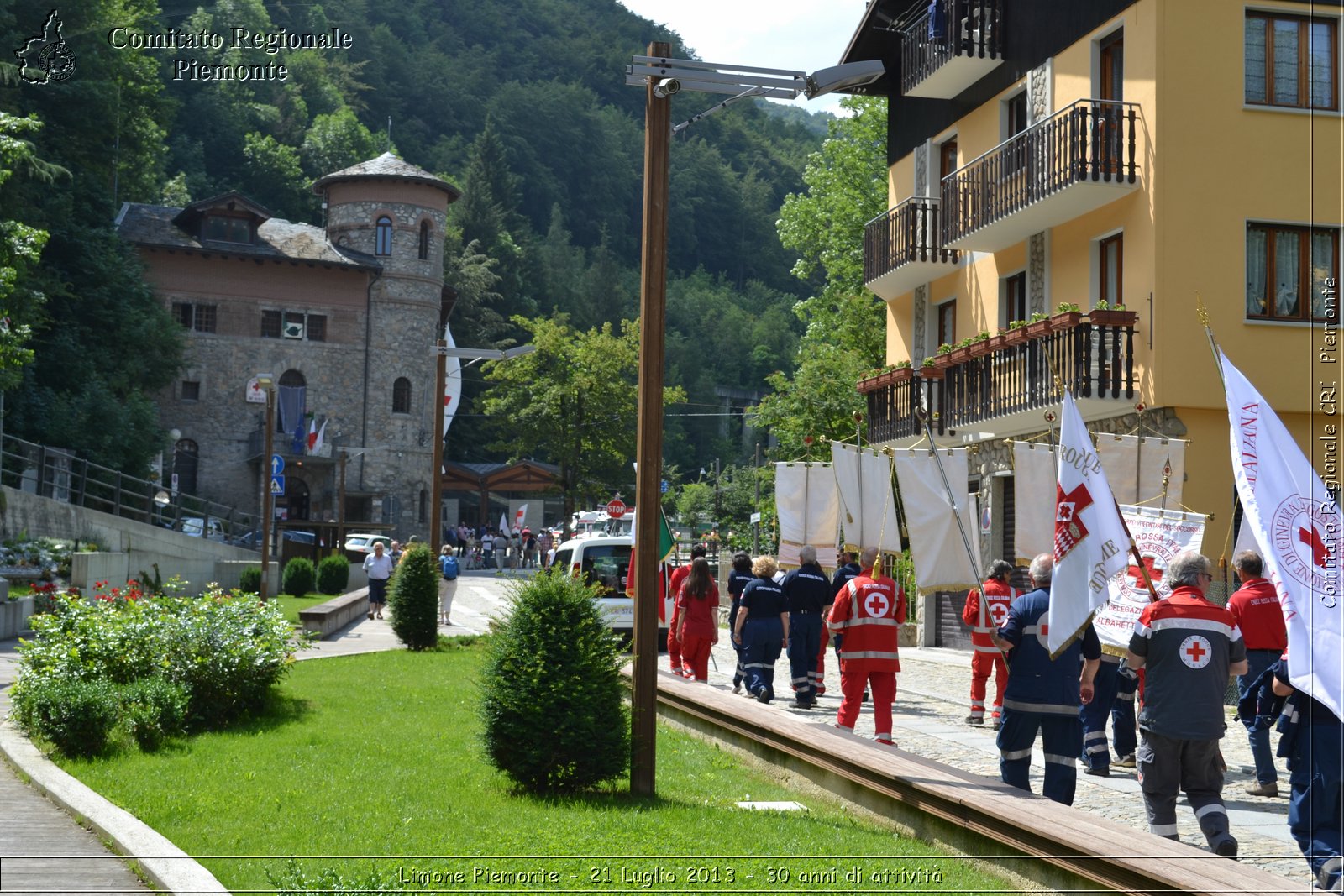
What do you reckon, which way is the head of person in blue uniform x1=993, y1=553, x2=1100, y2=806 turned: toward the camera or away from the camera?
away from the camera

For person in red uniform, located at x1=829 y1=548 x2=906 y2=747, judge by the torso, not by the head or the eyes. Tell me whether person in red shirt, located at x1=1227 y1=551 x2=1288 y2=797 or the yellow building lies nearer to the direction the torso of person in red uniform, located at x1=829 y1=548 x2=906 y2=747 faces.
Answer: the yellow building

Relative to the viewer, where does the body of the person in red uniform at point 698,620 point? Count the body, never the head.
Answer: away from the camera

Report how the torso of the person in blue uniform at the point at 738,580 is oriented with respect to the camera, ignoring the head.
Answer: away from the camera

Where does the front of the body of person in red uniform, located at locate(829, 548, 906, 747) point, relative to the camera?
away from the camera

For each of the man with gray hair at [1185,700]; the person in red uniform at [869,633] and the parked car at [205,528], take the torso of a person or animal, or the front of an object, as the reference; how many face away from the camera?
2

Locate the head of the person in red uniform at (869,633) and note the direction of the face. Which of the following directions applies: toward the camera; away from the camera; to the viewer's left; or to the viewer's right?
away from the camera

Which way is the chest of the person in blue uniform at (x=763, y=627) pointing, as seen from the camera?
away from the camera

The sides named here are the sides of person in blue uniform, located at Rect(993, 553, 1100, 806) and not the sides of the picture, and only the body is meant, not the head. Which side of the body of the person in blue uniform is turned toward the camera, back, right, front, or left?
back

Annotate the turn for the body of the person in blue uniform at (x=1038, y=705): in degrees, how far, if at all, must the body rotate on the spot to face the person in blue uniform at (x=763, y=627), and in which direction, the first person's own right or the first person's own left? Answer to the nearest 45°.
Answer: approximately 45° to the first person's own left

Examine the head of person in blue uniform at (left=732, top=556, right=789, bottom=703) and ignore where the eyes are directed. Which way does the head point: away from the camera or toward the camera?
away from the camera

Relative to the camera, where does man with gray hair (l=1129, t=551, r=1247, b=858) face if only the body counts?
away from the camera

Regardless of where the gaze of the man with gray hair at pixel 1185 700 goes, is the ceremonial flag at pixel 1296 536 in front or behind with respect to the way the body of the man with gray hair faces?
behind
